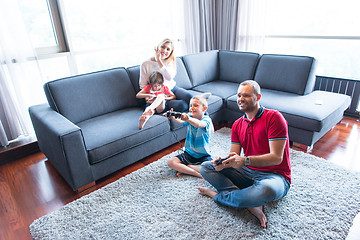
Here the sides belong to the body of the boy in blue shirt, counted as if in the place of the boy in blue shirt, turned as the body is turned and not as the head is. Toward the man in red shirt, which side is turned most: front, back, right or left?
left

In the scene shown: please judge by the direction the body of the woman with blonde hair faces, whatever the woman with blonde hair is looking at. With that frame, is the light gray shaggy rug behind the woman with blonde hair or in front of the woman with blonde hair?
in front

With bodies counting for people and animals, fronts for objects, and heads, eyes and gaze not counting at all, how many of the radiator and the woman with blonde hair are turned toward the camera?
2

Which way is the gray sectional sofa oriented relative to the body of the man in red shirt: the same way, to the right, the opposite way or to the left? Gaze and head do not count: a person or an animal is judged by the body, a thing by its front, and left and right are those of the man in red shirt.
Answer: to the left

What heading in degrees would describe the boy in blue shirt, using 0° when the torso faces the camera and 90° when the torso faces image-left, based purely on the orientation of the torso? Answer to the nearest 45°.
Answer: approximately 45°

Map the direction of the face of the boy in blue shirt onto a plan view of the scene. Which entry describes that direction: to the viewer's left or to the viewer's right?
to the viewer's left

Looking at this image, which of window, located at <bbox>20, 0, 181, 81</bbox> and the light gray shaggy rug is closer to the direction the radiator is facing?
the light gray shaggy rug

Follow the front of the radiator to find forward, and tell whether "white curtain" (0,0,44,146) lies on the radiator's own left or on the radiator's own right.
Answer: on the radiator's own right

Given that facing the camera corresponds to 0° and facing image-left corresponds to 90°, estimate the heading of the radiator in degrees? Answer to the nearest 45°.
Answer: approximately 0°

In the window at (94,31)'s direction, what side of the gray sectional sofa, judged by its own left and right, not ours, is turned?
back

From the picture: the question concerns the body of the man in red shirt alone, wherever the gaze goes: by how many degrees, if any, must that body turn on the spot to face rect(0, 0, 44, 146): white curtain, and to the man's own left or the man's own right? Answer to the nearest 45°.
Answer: approximately 45° to the man's own right
